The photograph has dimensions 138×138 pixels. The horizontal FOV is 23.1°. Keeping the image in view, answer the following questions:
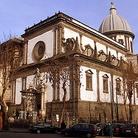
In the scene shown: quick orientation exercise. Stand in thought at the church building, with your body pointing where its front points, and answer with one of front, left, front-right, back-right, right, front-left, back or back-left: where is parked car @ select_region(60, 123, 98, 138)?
front-left

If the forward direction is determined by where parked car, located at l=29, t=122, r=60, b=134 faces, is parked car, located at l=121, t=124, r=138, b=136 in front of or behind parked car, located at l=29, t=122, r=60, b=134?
in front

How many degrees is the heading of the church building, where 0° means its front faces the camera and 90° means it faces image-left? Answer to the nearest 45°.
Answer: approximately 45°

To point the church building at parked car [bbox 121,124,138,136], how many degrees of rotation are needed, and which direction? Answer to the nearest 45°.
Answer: approximately 45° to its left
